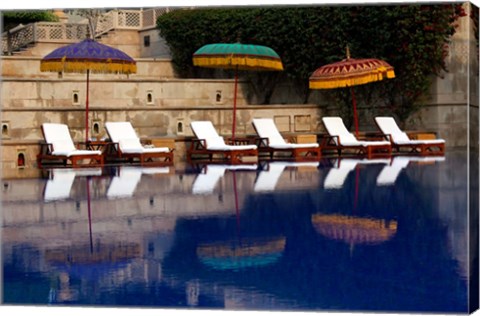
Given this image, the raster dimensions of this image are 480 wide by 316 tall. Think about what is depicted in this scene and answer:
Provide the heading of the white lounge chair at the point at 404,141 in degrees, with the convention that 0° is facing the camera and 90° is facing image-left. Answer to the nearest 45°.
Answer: approximately 315°

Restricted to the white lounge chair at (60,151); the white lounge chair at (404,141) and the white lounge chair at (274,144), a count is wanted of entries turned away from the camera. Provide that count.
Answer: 0

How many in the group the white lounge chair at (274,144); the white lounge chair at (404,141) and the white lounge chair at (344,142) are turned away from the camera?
0

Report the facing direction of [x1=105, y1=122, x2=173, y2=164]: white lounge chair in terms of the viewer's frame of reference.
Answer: facing the viewer and to the right of the viewer

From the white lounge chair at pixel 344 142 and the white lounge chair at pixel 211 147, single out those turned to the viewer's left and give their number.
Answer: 0

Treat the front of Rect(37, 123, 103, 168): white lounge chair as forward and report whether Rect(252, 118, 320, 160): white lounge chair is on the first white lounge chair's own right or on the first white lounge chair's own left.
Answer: on the first white lounge chair's own left

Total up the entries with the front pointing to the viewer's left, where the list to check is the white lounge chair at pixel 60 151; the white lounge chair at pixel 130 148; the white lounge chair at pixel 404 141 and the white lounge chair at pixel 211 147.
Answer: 0

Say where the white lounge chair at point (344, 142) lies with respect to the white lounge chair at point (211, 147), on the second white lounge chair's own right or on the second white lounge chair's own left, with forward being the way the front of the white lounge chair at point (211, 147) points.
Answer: on the second white lounge chair's own left

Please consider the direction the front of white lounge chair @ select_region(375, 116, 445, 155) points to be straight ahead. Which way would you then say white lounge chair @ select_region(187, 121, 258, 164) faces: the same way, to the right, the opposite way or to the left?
the same way

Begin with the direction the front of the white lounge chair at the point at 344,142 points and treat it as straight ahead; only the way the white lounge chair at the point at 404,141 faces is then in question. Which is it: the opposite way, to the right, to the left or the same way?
the same way

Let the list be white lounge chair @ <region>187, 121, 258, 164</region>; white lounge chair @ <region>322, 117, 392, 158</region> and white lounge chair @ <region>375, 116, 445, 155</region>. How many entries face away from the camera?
0

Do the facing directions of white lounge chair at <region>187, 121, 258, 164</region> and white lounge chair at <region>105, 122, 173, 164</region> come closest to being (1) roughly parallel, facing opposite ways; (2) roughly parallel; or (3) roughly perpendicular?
roughly parallel

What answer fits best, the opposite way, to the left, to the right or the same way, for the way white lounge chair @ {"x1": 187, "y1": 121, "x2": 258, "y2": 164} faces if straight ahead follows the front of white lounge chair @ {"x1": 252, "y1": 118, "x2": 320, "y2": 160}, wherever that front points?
the same way

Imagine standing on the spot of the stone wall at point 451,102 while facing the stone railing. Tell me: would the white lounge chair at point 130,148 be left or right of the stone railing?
left

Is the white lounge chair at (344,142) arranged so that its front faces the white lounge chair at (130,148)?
no

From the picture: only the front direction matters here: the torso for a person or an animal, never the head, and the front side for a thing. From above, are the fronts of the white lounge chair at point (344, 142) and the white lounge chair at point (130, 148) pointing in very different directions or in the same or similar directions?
same or similar directions
